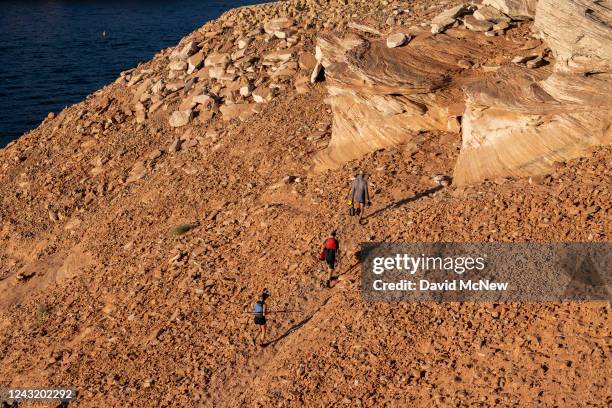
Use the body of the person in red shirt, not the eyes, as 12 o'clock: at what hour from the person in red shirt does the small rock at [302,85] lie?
The small rock is roughly at 12 o'clock from the person in red shirt.

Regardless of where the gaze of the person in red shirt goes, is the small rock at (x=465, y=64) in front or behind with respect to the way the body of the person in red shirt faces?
in front

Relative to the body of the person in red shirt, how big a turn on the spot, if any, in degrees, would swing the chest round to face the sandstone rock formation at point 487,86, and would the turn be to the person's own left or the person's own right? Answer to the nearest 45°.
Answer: approximately 45° to the person's own right

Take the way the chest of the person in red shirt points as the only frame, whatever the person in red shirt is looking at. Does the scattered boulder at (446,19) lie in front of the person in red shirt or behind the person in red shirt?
in front

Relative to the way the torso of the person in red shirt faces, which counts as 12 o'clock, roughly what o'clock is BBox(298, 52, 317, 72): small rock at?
The small rock is roughly at 12 o'clock from the person in red shirt.

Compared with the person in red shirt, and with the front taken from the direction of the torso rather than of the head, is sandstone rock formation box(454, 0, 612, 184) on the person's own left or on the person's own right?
on the person's own right

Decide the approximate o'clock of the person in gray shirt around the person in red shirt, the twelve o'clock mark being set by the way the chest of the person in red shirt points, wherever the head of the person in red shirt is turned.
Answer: The person in gray shirt is roughly at 1 o'clock from the person in red shirt.

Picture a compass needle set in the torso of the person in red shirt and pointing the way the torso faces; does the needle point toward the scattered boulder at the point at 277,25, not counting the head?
yes

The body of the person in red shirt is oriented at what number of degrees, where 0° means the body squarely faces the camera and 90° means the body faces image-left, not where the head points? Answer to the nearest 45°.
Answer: approximately 180°

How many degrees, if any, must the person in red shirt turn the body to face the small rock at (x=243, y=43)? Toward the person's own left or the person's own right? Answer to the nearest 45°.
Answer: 0° — they already face it

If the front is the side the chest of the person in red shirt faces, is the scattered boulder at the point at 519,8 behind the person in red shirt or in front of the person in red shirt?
in front

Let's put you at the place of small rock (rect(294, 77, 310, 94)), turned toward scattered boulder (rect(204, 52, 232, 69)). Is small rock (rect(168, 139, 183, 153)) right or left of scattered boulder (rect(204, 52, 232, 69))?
left
